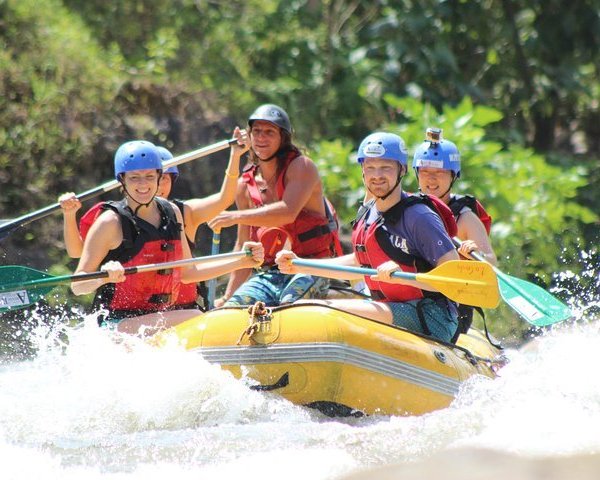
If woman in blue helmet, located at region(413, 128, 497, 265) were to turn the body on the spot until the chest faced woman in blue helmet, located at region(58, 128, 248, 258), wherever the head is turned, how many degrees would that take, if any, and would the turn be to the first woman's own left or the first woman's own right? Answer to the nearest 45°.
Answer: approximately 45° to the first woman's own right

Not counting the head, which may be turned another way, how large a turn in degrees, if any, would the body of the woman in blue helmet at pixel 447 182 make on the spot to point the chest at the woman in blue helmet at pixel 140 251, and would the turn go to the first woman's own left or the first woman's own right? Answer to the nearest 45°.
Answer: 0° — they already face them

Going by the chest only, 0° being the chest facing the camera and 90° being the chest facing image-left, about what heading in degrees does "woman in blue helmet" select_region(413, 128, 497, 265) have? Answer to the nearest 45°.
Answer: approximately 45°
